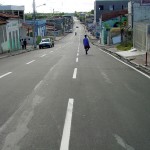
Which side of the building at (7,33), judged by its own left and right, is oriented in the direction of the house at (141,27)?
front

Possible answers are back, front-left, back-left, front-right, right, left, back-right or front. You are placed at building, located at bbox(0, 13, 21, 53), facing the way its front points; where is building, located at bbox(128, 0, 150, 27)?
front-left

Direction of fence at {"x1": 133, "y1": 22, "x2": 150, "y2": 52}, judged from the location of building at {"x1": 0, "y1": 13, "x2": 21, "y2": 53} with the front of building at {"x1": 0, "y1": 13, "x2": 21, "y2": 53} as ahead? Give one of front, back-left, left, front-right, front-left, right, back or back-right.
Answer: front

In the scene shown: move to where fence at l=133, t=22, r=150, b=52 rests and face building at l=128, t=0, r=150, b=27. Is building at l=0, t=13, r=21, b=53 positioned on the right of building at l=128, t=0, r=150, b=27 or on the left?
left

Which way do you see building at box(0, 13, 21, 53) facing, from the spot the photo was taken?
facing the viewer and to the right of the viewer
